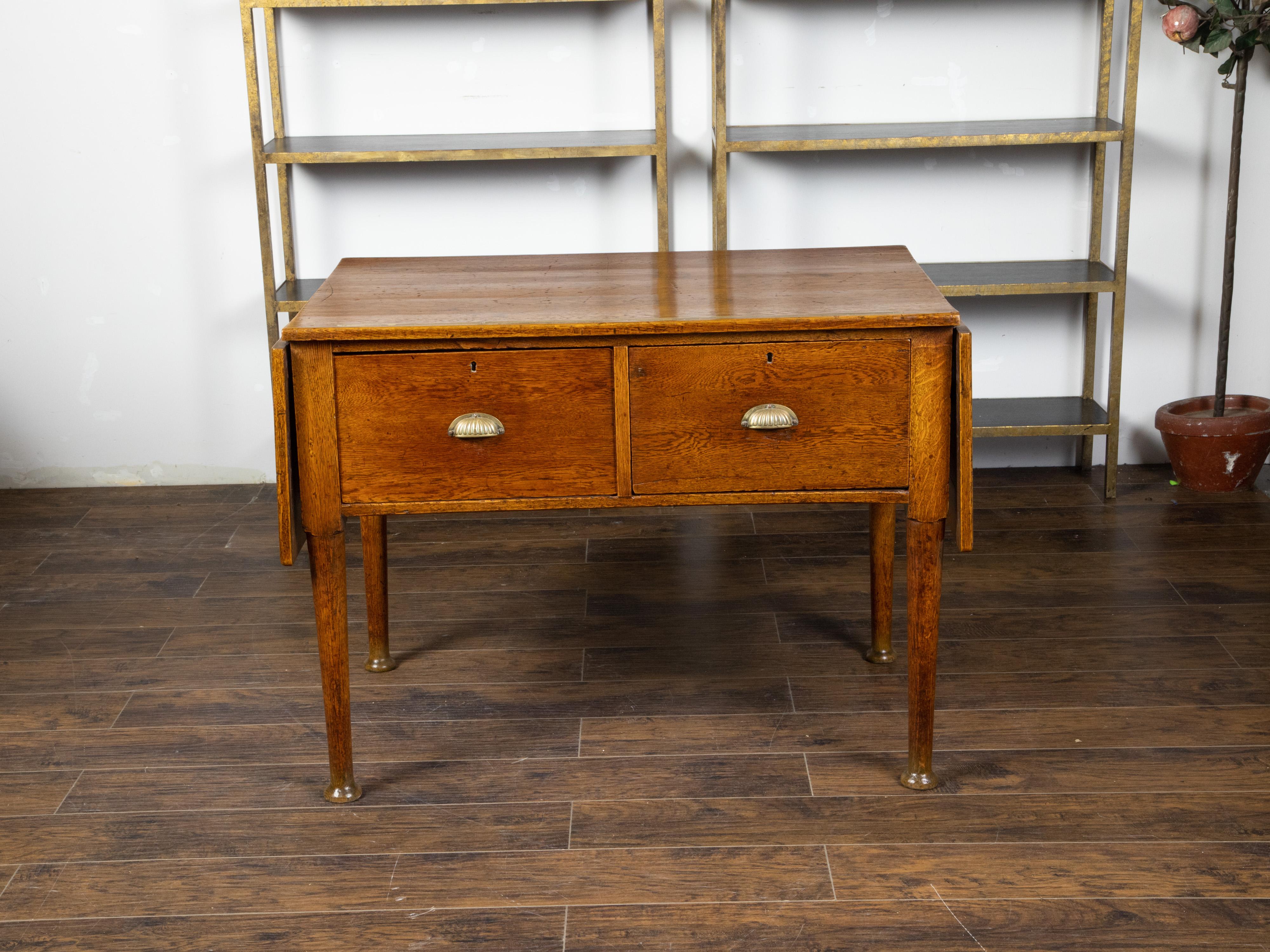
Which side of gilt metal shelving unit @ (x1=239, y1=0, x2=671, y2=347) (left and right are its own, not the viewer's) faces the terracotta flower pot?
left

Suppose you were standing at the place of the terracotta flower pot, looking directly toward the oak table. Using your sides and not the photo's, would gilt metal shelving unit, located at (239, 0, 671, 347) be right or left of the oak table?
right

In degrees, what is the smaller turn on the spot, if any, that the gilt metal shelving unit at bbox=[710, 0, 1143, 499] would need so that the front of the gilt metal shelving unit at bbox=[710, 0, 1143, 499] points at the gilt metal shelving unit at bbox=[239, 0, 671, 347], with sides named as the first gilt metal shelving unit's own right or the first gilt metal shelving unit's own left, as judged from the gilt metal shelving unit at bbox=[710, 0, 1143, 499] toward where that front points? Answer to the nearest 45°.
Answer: approximately 90° to the first gilt metal shelving unit's own right

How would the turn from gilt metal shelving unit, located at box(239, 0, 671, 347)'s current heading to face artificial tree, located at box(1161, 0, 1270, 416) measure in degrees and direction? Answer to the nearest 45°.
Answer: approximately 90° to its left

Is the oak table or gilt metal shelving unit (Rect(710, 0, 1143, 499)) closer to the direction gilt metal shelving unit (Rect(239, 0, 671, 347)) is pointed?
the oak table

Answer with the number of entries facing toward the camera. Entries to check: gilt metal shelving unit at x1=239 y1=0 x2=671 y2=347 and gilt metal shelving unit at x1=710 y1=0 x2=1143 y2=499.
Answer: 2

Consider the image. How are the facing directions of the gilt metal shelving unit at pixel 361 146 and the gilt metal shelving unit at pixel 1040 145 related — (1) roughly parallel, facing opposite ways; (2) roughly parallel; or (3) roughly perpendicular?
roughly parallel

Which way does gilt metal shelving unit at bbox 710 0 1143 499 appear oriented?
toward the camera

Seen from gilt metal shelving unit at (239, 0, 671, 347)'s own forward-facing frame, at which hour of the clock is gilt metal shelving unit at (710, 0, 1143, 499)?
gilt metal shelving unit at (710, 0, 1143, 499) is roughly at 9 o'clock from gilt metal shelving unit at (239, 0, 671, 347).

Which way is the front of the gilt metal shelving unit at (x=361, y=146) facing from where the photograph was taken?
facing the viewer

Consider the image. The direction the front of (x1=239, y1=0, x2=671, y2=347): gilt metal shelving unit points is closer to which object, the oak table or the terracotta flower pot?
the oak table

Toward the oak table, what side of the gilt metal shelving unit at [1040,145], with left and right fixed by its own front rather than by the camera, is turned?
front
